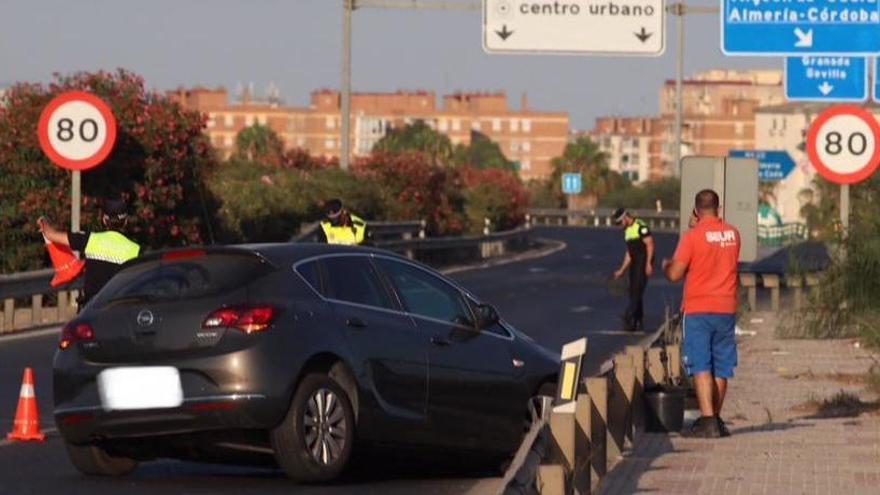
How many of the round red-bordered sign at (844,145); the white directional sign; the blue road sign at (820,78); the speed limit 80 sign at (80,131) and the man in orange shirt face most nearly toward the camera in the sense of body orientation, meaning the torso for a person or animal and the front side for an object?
4

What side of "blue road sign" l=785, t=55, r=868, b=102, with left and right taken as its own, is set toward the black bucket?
front

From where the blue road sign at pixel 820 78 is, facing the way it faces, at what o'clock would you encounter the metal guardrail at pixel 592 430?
The metal guardrail is roughly at 12 o'clock from the blue road sign.

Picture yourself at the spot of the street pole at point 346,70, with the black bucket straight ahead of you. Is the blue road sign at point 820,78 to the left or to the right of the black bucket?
left

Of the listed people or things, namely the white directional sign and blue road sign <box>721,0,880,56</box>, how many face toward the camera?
2

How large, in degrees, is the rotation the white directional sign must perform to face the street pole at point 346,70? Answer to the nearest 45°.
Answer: approximately 135° to its right

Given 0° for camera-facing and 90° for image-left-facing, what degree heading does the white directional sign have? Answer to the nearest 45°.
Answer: approximately 0°

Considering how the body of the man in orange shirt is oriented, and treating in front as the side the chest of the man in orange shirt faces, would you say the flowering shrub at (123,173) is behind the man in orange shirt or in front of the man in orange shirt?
in front

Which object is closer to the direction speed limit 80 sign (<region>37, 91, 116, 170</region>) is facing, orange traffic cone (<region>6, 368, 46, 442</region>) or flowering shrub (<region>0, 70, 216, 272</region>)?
the orange traffic cone

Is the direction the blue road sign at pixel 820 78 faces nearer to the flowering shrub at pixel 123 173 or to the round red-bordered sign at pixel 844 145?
the round red-bordered sign

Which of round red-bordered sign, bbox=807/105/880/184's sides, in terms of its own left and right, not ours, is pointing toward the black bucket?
front
